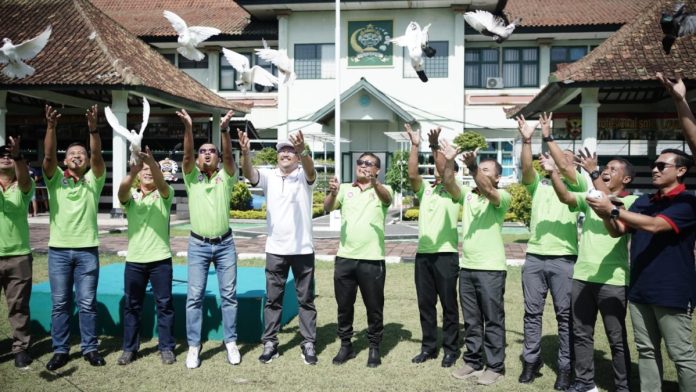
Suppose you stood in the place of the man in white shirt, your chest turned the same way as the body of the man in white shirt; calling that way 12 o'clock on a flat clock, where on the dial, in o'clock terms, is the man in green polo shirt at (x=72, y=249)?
The man in green polo shirt is roughly at 3 o'clock from the man in white shirt.

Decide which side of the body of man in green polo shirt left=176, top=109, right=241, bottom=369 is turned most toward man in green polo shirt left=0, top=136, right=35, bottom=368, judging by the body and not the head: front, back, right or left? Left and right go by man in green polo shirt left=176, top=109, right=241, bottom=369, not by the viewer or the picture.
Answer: right

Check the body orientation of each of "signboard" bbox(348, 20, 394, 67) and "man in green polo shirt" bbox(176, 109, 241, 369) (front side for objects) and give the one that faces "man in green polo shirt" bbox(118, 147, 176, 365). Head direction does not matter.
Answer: the signboard

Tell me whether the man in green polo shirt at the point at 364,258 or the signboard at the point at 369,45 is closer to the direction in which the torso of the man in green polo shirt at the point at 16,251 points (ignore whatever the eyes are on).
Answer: the man in green polo shirt

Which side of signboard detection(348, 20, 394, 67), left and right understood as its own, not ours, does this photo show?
front

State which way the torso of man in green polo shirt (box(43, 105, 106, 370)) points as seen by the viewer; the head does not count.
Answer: toward the camera

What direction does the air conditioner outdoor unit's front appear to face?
toward the camera
